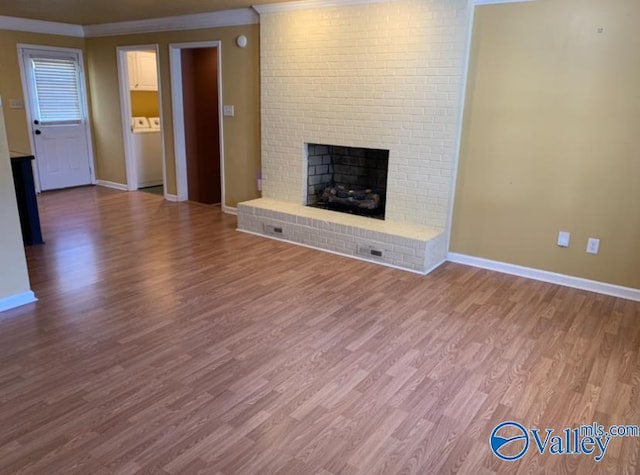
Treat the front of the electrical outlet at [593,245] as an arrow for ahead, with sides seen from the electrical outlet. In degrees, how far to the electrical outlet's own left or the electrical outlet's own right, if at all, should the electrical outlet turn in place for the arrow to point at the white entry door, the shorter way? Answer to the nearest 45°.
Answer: approximately 90° to the electrical outlet's own right

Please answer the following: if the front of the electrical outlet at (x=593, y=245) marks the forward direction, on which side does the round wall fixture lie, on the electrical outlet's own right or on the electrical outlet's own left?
on the electrical outlet's own right

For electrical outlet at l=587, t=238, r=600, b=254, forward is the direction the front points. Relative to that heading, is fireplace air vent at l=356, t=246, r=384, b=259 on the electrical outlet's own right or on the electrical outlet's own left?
on the electrical outlet's own right

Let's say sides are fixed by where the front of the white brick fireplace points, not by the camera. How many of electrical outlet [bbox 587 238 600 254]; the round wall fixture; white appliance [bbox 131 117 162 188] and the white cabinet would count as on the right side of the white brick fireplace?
3

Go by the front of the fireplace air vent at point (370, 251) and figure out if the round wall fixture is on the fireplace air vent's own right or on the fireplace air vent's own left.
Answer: on the fireplace air vent's own right

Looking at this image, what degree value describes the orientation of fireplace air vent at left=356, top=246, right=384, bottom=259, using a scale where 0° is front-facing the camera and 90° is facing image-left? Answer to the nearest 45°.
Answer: approximately 45°

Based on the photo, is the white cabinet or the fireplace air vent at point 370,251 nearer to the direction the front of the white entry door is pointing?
the fireplace air vent

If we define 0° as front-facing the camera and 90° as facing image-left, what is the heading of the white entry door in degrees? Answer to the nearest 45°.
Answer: approximately 0°

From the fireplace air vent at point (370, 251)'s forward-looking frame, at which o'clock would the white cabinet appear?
The white cabinet is roughly at 3 o'clock from the fireplace air vent.

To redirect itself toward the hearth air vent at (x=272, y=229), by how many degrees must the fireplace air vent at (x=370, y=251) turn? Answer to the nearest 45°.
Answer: approximately 90° to its right

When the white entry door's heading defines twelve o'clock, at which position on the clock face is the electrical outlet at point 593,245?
The electrical outlet is roughly at 11 o'clock from the white entry door.
